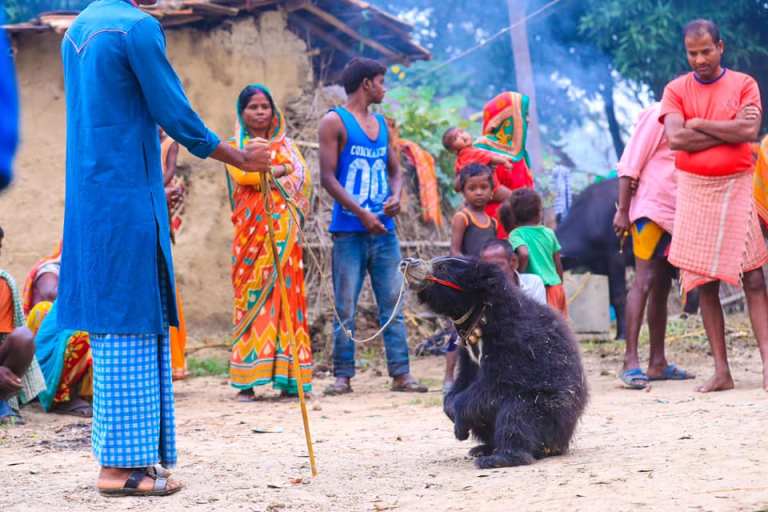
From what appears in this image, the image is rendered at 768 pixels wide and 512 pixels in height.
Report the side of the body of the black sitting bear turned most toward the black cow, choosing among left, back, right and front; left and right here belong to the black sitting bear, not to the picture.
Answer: right

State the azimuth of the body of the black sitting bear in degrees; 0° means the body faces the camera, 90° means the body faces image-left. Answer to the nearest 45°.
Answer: approximately 90°

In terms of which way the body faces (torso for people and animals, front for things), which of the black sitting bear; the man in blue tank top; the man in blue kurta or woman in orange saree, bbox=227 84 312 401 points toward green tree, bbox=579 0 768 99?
the man in blue kurta

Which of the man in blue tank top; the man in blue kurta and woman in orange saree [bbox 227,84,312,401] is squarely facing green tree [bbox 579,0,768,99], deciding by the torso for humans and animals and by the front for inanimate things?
the man in blue kurta

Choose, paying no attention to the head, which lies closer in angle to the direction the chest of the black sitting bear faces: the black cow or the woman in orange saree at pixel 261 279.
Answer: the woman in orange saree

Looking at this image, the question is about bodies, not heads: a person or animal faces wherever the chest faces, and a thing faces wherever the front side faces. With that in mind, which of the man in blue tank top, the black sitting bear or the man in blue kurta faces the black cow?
the man in blue kurta

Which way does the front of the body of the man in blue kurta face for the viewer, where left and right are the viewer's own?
facing away from the viewer and to the right of the viewer

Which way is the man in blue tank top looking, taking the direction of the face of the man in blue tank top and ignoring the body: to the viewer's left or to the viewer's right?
to the viewer's right

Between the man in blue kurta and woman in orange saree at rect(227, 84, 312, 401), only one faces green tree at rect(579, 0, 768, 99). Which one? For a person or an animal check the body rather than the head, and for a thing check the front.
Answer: the man in blue kurta
